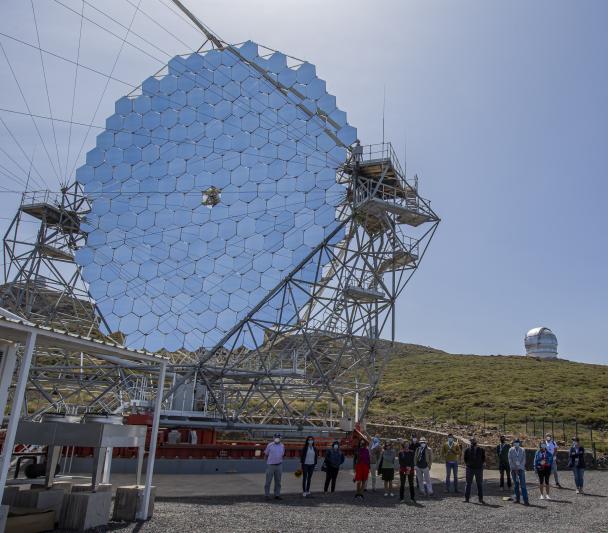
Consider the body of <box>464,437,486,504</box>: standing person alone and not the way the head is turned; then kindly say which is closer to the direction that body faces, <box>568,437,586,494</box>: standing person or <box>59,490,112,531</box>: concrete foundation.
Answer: the concrete foundation

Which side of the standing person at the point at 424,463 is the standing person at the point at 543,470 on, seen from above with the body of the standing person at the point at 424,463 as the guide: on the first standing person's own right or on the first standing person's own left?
on the first standing person's own left

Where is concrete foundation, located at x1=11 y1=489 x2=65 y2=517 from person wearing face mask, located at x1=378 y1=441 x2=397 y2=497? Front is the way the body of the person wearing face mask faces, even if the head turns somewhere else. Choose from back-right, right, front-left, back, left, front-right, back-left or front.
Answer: front-right

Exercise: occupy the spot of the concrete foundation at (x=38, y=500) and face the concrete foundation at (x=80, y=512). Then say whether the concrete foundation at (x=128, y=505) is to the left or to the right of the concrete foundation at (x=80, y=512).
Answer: left

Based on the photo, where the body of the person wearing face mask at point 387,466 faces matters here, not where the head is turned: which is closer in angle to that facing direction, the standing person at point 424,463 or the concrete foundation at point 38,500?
the concrete foundation

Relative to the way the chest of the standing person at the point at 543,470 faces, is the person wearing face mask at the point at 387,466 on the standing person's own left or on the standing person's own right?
on the standing person's own right

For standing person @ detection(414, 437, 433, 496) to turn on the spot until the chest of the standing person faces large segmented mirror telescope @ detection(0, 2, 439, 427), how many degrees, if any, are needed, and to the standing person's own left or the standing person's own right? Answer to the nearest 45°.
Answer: approximately 135° to the standing person's own right

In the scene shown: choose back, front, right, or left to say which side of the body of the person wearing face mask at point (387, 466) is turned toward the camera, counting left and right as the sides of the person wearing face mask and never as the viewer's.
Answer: front

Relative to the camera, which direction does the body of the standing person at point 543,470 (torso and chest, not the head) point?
toward the camera

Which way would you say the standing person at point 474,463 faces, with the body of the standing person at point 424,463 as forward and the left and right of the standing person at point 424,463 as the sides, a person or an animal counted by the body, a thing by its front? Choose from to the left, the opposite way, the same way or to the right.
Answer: the same way

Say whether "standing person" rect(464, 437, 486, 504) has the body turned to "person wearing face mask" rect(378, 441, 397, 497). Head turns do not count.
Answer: no

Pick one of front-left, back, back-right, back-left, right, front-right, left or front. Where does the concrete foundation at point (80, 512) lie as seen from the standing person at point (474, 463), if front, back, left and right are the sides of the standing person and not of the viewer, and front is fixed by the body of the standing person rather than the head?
front-right

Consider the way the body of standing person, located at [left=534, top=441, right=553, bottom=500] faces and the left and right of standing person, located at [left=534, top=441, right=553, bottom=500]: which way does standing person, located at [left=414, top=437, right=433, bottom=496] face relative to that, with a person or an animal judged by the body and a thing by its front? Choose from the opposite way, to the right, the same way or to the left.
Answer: the same way

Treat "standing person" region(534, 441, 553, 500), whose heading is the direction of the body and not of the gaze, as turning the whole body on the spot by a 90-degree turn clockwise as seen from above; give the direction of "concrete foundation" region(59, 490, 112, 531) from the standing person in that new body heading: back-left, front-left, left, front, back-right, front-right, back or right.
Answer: front-left

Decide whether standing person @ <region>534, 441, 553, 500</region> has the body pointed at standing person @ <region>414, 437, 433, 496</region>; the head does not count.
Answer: no

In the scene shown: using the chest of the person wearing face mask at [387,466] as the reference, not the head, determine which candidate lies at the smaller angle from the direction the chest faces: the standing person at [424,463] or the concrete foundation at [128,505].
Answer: the concrete foundation

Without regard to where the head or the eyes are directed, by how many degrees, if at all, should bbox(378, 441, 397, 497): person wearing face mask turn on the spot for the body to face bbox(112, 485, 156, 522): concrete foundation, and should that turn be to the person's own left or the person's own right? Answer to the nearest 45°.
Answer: approximately 45° to the person's own right
